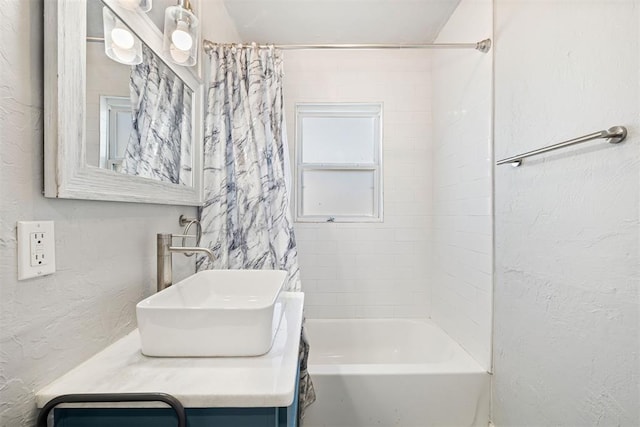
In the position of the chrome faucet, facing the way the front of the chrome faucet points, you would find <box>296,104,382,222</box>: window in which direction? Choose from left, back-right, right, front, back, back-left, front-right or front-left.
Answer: front-left

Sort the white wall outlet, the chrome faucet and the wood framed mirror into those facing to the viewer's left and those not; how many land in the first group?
0

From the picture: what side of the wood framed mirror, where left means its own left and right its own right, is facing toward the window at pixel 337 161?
left

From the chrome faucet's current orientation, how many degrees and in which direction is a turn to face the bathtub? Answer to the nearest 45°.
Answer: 0° — it already faces it

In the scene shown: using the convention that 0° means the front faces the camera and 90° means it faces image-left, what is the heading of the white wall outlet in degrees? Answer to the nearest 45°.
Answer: approximately 315°

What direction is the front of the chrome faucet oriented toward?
to the viewer's right

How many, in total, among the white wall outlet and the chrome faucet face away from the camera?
0

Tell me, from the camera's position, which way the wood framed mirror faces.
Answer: facing the viewer and to the right of the viewer

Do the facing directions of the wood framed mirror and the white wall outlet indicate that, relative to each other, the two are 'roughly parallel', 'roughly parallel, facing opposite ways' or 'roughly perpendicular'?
roughly parallel
